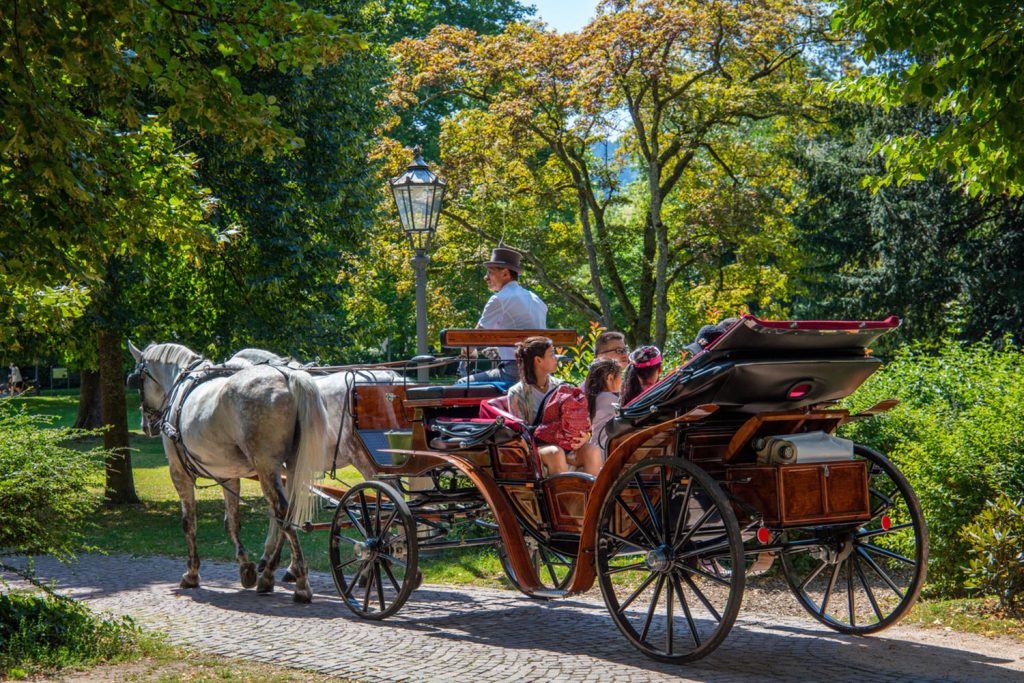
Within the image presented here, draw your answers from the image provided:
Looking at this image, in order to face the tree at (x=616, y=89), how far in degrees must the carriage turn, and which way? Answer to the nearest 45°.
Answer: approximately 45° to its right

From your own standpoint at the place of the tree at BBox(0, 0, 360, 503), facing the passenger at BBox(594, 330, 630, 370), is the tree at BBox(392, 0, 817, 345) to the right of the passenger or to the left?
left

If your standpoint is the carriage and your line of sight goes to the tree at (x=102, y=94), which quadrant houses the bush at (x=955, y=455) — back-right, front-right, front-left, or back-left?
back-right

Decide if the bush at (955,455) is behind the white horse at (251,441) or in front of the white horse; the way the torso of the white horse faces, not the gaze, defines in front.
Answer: behind

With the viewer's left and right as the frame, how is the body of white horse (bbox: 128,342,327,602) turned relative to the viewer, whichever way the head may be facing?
facing away from the viewer and to the left of the viewer

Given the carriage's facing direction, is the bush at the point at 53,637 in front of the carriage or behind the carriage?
in front

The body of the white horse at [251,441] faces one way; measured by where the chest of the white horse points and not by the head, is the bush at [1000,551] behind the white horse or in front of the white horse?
behind

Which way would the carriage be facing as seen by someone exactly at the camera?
facing away from the viewer and to the left of the viewer

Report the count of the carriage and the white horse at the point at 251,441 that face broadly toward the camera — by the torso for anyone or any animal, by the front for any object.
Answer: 0

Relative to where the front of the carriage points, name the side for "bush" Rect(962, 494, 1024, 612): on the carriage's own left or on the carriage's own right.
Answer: on the carriage's own right
